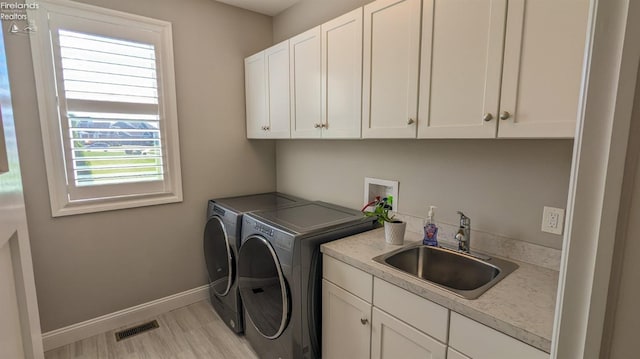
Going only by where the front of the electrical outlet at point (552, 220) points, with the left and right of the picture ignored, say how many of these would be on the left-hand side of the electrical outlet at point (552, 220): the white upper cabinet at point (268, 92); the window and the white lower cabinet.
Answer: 0

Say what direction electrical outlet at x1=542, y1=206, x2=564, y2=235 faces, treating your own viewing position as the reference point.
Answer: facing the viewer

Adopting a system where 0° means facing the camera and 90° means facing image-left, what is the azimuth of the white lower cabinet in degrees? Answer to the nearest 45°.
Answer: approximately 45°

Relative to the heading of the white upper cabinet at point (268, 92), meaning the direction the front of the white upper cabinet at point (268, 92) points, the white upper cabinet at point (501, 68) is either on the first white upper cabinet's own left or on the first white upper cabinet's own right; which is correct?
on the first white upper cabinet's own left

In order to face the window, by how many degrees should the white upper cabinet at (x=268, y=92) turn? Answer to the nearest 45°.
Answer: approximately 45° to its right

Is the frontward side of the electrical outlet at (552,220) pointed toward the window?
no

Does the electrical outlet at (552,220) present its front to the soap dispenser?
no

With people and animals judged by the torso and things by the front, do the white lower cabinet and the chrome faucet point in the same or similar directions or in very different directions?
same or similar directions

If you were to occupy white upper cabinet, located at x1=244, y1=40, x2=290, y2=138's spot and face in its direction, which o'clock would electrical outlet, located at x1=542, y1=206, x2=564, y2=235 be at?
The electrical outlet is roughly at 9 o'clock from the white upper cabinet.

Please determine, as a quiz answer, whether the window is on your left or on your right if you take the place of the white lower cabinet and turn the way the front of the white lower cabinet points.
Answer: on your right

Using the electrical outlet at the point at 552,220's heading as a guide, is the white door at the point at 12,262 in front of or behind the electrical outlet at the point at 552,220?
in front

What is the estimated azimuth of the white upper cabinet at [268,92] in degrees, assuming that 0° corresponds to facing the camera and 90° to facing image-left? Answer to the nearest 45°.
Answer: approximately 45°

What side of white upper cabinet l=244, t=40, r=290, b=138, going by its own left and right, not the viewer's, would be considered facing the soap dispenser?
left

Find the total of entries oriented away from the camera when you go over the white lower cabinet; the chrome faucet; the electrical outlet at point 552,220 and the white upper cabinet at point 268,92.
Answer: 0

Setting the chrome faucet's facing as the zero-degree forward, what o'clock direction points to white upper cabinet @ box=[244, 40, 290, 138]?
The white upper cabinet is roughly at 2 o'clock from the chrome faucet.

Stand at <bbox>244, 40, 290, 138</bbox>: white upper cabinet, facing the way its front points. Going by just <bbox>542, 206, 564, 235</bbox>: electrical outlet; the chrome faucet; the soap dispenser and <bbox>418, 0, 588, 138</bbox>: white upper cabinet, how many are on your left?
4

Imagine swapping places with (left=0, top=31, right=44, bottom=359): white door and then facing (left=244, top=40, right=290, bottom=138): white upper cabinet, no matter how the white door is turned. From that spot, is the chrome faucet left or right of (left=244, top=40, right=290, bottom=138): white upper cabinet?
right

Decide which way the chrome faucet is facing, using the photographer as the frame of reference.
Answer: facing the viewer and to the left of the viewer
